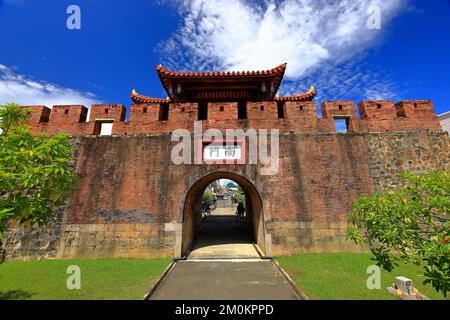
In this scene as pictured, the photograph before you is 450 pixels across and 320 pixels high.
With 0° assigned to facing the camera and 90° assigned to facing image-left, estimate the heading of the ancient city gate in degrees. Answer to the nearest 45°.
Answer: approximately 0°

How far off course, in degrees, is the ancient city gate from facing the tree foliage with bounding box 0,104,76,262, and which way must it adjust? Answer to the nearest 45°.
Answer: approximately 45° to its right

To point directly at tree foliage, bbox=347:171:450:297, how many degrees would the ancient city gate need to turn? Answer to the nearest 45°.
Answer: approximately 45° to its left
